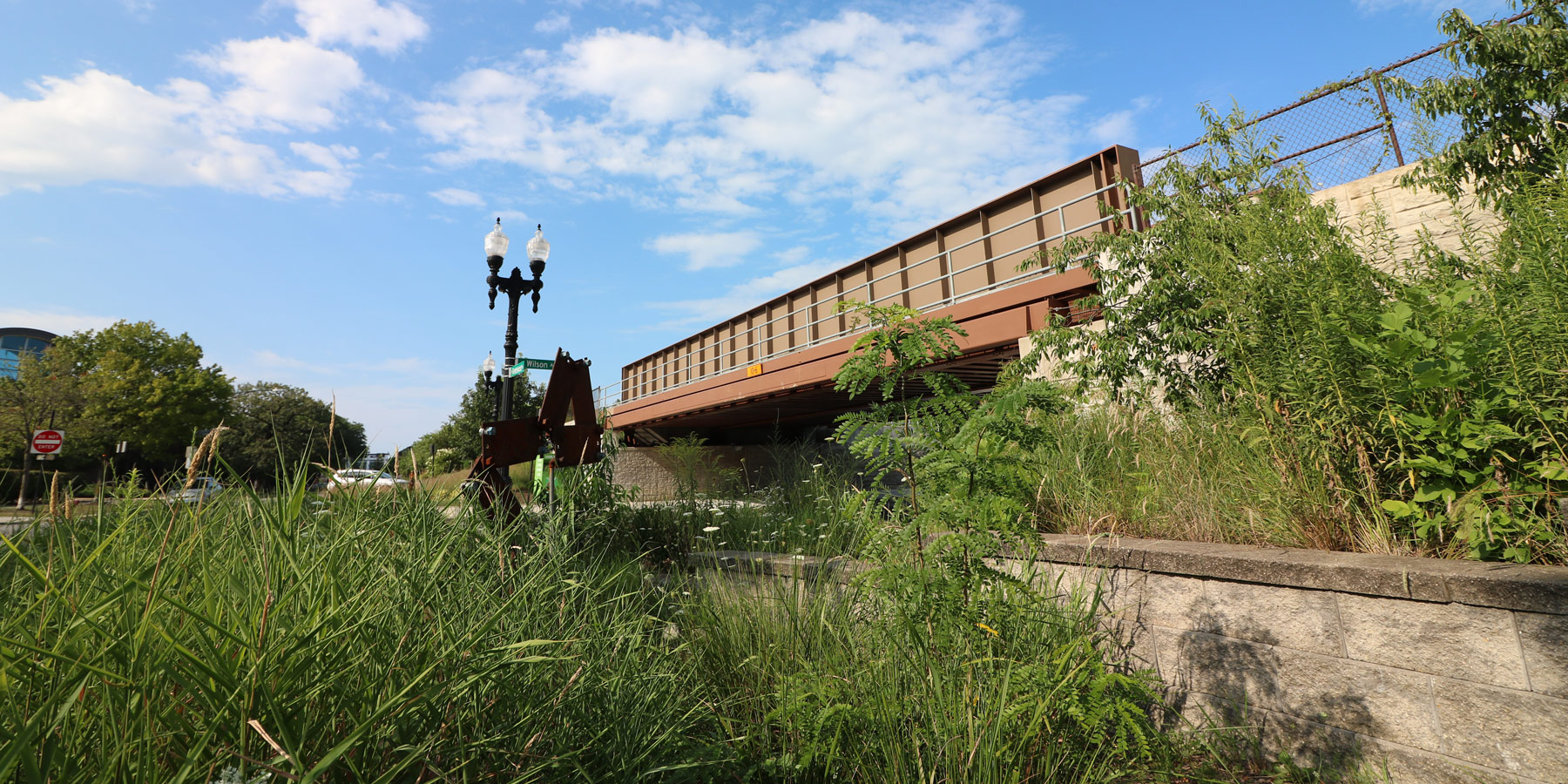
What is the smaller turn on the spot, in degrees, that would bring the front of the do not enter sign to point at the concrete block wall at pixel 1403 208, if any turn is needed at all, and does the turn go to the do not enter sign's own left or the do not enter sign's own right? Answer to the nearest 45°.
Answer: approximately 45° to the do not enter sign's own left

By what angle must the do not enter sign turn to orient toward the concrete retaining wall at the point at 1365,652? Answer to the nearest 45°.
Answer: approximately 45° to its left

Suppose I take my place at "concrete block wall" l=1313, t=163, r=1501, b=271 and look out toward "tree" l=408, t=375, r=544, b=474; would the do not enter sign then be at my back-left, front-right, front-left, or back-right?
front-left

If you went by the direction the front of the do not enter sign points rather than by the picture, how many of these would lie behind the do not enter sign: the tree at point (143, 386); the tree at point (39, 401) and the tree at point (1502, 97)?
2

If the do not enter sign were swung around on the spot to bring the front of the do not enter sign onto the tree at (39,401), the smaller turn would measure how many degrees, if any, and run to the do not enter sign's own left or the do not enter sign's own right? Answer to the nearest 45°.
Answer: approximately 180°

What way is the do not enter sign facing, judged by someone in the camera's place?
facing the viewer

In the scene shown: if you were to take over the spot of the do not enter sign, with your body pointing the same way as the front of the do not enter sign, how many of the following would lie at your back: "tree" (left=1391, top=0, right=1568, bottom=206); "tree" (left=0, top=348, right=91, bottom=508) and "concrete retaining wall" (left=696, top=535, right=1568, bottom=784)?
1

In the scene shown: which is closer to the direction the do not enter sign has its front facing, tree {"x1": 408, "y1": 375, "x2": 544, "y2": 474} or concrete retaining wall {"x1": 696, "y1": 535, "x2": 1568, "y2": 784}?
the concrete retaining wall

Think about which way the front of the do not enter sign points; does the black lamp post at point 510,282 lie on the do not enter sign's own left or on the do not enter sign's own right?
on the do not enter sign's own left

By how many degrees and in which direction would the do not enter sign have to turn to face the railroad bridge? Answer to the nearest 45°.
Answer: approximately 90° to its left

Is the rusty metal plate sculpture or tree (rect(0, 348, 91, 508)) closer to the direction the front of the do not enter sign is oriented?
the rusty metal plate sculpture

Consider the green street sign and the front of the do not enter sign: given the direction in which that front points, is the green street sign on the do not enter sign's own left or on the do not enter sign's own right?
on the do not enter sign's own left

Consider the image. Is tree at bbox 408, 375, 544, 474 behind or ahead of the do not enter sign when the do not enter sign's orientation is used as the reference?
behind

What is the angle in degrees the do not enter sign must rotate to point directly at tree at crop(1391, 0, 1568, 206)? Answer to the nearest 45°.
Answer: approximately 45° to its left
